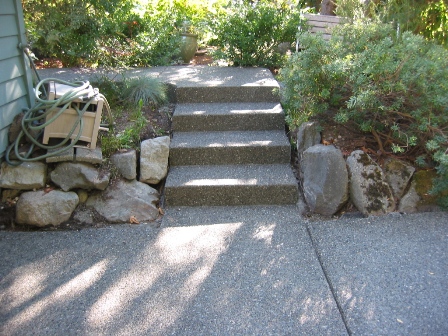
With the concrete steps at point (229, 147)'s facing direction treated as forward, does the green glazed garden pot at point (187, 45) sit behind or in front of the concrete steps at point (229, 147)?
behind

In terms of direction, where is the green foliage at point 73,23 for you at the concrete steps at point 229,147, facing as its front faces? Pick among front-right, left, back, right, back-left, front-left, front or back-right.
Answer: back-right

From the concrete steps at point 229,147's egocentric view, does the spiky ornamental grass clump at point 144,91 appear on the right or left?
on its right

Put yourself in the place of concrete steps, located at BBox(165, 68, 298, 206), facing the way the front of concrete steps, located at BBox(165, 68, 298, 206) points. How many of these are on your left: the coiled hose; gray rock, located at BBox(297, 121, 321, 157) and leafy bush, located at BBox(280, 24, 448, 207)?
2

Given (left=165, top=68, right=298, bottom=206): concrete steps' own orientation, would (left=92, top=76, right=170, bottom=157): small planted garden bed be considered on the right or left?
on its right

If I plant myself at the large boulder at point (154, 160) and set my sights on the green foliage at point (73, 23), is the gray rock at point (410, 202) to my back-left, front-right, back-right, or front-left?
back-right

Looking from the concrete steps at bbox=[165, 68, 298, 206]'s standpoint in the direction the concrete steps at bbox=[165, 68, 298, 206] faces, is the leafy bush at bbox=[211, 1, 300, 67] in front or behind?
behind

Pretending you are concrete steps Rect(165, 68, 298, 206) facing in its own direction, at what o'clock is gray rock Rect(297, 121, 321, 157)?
The gray rock is roughly at 9 o'clock from the concrete steps.

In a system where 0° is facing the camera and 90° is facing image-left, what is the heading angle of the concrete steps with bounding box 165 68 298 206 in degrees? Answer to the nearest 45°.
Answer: approximately 0°

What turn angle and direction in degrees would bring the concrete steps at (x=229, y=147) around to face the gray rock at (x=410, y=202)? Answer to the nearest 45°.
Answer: approximately 45° to its left

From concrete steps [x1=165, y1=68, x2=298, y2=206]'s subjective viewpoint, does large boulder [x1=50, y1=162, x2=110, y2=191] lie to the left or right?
on its right

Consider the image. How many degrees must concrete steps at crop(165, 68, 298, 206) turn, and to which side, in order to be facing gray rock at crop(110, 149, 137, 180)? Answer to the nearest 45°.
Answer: approximately 45° to its right

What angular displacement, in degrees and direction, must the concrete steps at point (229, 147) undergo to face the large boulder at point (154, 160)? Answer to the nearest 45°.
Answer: approximately 90° to its right

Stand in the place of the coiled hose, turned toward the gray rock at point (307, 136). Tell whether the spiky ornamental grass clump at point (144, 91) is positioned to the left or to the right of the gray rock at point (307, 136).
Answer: left

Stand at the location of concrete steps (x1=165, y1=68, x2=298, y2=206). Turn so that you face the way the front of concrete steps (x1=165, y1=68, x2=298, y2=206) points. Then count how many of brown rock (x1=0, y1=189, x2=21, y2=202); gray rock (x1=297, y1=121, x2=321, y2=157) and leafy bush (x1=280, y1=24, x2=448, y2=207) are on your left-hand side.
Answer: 2
